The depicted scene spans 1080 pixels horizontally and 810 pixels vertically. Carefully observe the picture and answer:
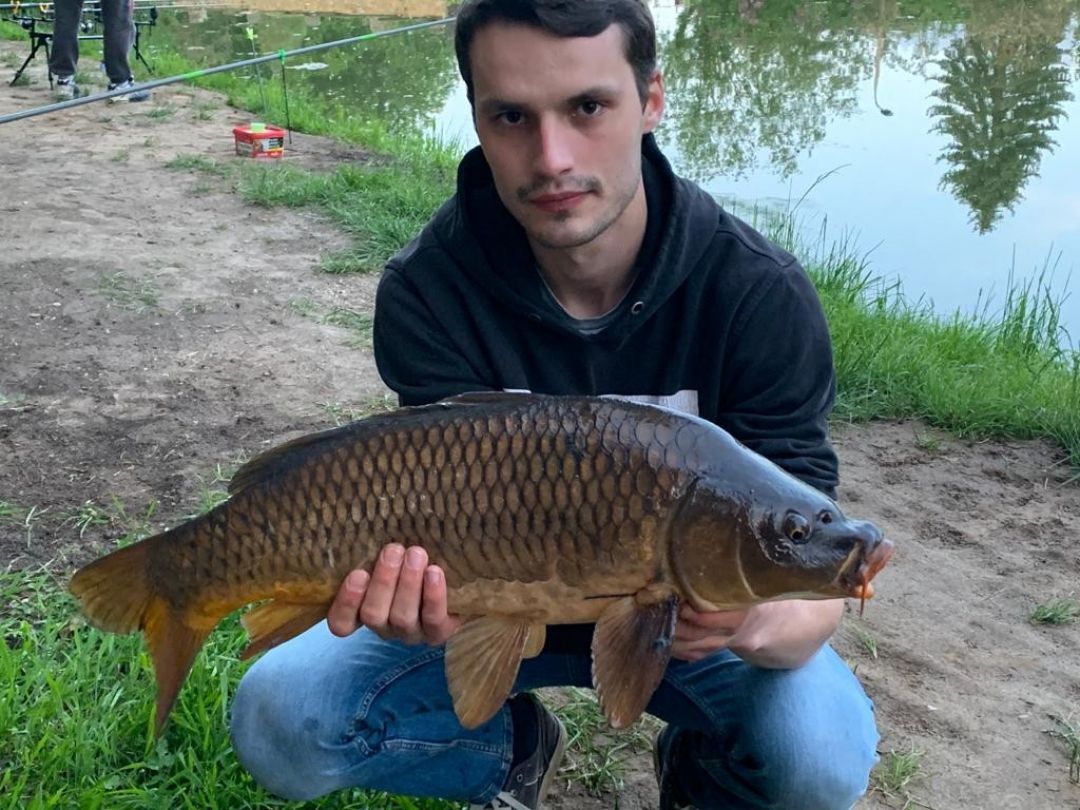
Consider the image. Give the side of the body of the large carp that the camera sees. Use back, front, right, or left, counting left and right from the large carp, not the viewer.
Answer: right

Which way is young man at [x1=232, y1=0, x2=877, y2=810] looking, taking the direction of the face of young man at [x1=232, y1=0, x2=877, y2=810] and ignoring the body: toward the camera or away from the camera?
toward the camera

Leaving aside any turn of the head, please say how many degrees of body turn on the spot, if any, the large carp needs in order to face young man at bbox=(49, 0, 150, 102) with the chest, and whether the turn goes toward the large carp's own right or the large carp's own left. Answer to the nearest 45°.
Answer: approximately 90° to the large carp's own left

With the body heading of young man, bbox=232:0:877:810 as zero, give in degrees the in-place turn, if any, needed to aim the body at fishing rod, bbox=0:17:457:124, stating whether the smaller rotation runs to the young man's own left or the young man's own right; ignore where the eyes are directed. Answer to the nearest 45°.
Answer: approximately 135° to the young man's own right

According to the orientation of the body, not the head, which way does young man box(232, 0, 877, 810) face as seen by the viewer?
toward the camera

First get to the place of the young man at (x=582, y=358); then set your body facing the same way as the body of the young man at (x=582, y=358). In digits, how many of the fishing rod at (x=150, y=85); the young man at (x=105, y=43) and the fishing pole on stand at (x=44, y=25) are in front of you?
0
